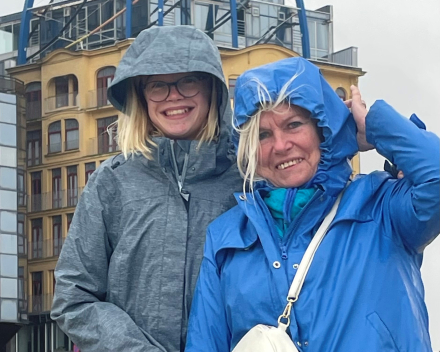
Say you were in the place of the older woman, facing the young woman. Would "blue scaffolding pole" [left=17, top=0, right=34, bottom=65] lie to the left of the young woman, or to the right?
right

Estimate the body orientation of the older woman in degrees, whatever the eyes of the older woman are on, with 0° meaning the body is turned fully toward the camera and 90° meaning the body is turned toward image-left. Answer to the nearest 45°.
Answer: approximately 0°

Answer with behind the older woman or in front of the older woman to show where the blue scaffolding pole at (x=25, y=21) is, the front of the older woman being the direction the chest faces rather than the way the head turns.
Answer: behind
